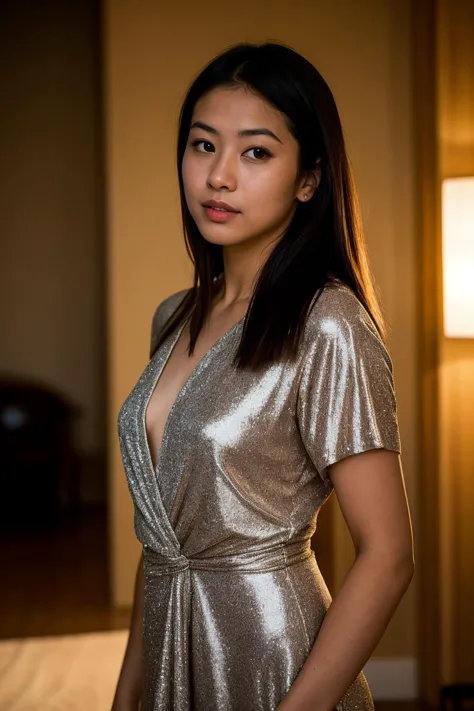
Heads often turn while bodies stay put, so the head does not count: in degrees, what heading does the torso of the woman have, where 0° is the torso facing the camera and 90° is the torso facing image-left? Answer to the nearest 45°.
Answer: approximately 45°

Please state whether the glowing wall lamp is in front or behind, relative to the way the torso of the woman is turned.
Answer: behind
